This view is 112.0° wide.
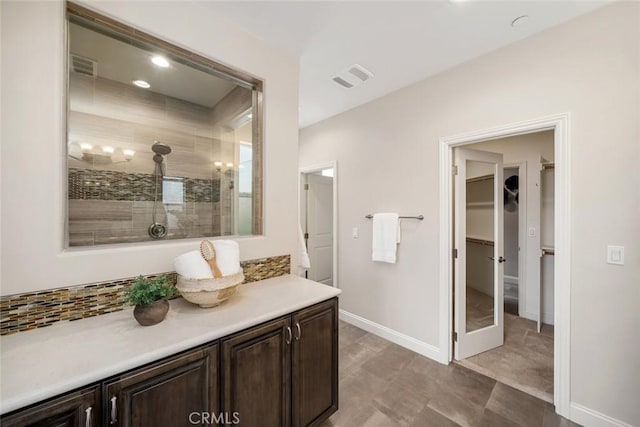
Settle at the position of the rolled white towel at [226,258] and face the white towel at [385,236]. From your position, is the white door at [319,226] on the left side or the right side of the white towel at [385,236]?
left

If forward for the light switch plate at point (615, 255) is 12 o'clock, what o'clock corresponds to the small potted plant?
The small potted plant is roughly at 1 o'clock from the light switch plate.

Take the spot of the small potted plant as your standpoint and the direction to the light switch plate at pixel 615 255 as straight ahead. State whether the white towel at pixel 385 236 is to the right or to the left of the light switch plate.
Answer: left

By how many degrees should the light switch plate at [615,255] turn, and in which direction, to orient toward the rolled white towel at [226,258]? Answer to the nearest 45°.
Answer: approximately 45° to its right

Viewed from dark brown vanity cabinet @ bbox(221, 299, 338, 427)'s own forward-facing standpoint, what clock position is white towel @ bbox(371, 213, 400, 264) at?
The white towel is roughly at 9 o'clock from the dark brown vanity cabinet.

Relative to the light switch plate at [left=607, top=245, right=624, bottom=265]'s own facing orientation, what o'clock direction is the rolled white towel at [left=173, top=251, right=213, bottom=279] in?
The rolled white towel is roughly at 1 o'clock from the light switch plate.

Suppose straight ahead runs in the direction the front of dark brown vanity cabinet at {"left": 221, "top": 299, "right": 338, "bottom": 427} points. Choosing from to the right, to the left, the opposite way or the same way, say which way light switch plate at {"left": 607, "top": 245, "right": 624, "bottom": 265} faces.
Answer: to the right

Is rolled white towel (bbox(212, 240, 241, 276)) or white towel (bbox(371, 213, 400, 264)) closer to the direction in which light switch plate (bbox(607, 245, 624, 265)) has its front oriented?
the rolled white towel

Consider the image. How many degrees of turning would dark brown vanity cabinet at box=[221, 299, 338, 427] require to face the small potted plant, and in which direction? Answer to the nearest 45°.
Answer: approximately 135° to its right

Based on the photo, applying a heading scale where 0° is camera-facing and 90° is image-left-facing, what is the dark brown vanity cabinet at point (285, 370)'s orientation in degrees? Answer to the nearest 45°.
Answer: approximately 315°

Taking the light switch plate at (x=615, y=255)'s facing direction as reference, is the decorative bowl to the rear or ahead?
ahead
